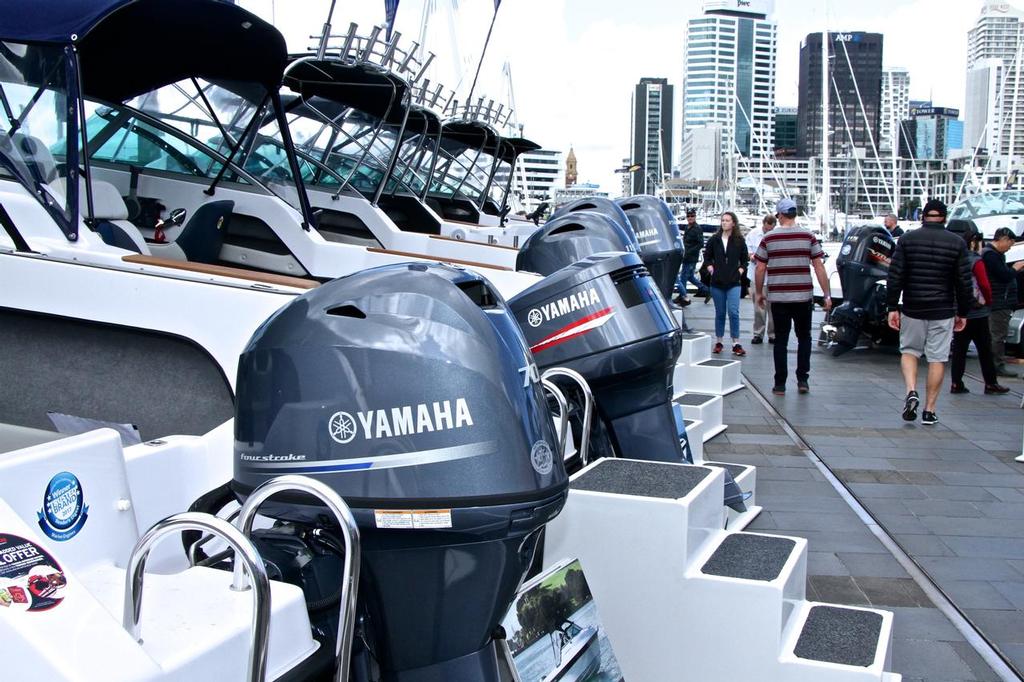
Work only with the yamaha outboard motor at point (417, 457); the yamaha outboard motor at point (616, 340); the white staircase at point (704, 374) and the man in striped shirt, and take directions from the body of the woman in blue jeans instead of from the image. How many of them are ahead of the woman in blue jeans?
4

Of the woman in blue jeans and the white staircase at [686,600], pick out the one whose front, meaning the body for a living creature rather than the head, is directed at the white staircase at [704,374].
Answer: the woman in blue jeans

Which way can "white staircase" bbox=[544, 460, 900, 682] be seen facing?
to the viewer's right

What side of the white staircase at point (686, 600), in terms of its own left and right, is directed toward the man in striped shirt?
left

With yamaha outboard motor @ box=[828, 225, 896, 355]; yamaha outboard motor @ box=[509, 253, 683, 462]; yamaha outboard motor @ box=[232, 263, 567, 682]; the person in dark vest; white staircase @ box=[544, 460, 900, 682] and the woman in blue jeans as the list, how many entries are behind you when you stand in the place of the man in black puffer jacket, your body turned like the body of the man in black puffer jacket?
3

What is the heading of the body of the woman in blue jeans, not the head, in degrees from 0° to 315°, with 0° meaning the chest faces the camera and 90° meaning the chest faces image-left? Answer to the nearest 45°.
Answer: approximately 0°

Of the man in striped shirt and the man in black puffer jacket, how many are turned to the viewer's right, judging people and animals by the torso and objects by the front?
0

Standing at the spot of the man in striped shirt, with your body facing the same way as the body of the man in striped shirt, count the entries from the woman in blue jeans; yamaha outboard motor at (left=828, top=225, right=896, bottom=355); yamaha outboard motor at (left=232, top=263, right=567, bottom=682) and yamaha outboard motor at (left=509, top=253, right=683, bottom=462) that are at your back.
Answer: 2

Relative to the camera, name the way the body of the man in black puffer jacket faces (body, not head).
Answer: away from the camera

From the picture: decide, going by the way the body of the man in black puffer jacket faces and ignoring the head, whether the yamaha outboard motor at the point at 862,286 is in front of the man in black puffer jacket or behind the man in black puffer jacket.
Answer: in front
